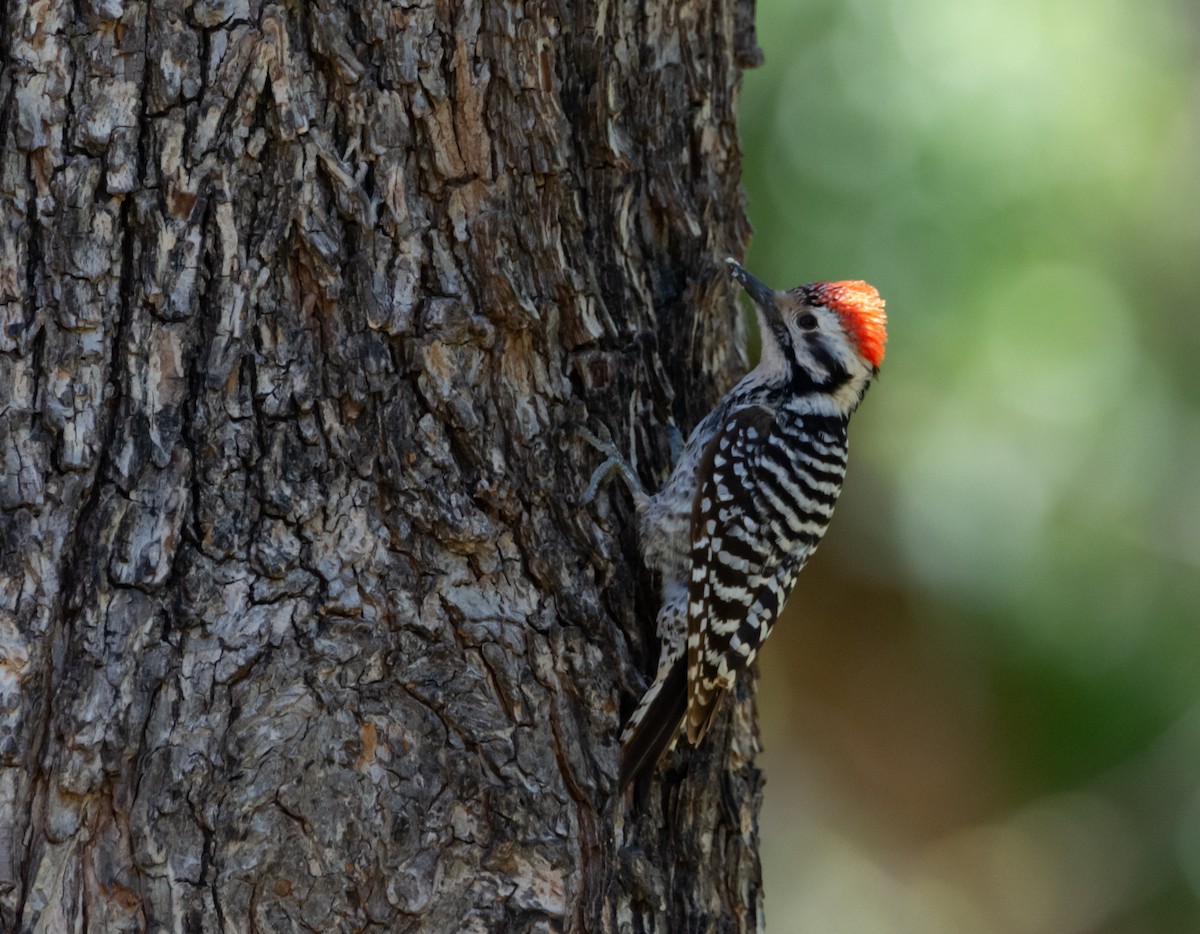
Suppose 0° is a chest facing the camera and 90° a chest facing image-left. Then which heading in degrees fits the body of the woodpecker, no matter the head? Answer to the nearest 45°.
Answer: approximately 90°
